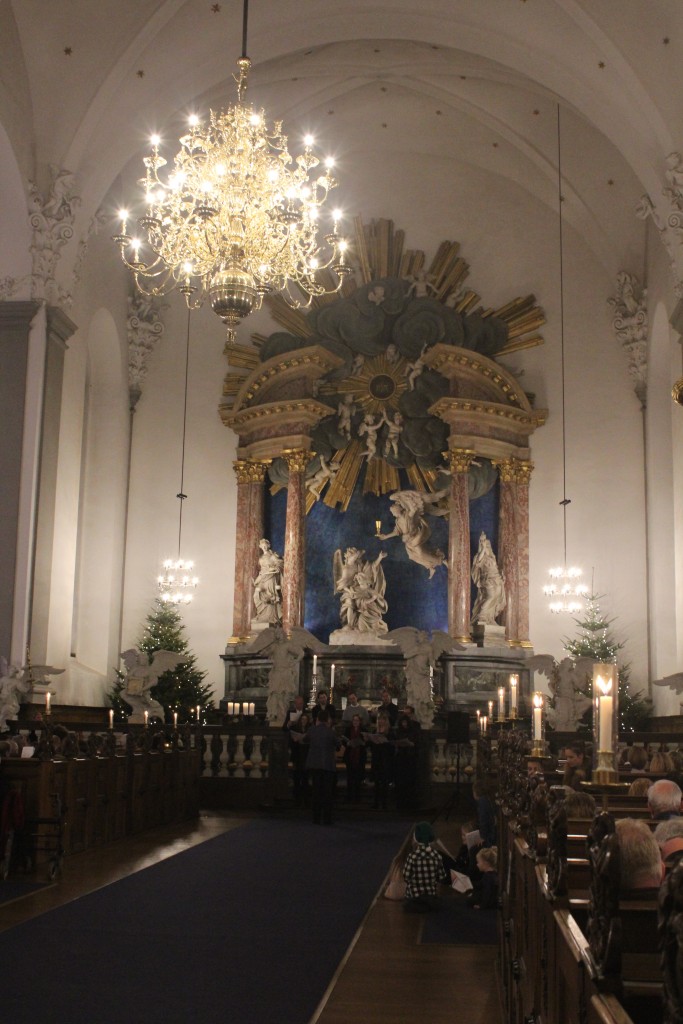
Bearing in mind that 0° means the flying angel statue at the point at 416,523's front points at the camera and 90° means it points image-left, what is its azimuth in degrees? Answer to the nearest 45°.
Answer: approximately 45°

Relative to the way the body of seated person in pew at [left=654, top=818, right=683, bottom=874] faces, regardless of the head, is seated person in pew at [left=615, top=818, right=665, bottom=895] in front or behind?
behind

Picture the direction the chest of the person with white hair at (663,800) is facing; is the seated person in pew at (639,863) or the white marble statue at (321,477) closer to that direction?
the white marble statue

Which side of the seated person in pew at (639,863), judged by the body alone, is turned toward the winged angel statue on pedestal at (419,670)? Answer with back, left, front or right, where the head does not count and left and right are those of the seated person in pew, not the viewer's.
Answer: front

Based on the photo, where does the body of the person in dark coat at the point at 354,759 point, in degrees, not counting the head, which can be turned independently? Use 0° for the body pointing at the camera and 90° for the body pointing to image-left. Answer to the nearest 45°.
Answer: approximately 0°

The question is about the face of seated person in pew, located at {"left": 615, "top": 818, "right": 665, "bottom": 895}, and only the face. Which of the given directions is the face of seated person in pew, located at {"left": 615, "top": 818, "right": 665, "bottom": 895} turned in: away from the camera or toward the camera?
away from the camera

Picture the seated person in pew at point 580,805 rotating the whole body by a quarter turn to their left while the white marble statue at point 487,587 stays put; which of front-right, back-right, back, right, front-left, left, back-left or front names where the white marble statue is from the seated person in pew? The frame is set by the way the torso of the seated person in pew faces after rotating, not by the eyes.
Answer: right

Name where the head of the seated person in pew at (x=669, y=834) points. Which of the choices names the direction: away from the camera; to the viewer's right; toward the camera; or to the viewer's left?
away from the camera

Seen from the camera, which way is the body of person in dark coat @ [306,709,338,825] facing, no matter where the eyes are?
away from the camera

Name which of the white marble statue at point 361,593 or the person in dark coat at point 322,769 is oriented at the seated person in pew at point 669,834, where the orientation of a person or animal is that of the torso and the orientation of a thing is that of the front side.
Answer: the white marble statue

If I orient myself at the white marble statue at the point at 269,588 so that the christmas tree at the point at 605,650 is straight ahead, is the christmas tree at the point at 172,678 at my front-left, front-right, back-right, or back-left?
back-right

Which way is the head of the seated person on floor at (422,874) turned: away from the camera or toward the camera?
away from the camera

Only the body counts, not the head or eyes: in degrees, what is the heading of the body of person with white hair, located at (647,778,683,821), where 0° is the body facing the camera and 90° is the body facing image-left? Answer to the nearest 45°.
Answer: approximately 180°

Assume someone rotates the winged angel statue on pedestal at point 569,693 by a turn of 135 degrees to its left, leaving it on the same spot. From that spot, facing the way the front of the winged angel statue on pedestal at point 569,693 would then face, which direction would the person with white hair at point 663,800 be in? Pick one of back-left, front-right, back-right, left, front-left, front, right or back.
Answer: back-right

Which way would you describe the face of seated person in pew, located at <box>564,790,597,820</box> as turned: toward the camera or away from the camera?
away from the camera

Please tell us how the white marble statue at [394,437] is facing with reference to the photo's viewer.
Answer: facing the viewer
